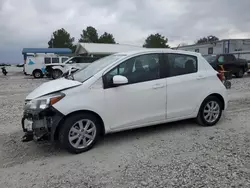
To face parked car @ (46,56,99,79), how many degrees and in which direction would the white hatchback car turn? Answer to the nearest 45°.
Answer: approximately 135° to its right

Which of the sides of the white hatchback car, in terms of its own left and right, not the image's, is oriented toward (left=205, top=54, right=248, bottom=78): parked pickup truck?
back

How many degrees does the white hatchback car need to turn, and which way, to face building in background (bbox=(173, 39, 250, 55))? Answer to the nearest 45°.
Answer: approximately 180°

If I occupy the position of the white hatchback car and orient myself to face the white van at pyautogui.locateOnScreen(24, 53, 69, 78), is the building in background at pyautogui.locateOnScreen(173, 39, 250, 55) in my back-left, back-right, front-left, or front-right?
front-right

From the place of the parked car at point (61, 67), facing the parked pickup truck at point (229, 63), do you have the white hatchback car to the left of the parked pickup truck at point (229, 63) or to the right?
right

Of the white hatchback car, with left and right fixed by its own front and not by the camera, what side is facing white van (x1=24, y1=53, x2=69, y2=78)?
right

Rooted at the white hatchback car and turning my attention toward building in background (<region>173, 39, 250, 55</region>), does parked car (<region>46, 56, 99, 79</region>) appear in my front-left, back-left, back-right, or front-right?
front-left

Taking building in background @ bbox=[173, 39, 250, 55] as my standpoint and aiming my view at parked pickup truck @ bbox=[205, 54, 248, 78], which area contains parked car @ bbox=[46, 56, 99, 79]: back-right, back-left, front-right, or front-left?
front-right
